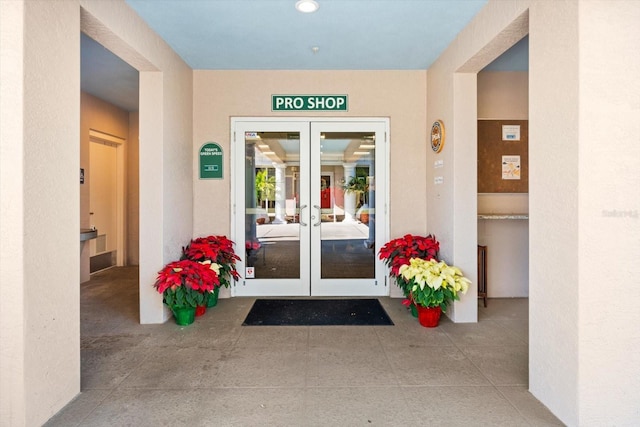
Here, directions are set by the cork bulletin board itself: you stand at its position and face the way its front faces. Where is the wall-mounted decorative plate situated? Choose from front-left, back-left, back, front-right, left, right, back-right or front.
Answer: front-right

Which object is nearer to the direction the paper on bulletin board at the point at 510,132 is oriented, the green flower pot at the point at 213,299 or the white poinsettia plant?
the white poinsettia plant

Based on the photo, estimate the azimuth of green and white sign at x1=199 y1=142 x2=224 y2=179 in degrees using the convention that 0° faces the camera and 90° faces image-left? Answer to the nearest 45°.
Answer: approximately 0°

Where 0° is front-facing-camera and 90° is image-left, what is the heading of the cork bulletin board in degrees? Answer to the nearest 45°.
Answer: approximately 0°

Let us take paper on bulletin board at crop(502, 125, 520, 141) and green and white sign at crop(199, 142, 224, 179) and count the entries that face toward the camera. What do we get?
2

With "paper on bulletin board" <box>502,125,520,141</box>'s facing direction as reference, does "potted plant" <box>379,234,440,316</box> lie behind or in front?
in front

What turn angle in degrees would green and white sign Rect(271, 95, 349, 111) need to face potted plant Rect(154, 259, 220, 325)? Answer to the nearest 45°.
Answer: approximately 45° to its right

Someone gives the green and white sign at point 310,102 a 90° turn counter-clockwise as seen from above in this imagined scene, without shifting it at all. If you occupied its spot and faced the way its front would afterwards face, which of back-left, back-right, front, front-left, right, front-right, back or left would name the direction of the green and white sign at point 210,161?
back

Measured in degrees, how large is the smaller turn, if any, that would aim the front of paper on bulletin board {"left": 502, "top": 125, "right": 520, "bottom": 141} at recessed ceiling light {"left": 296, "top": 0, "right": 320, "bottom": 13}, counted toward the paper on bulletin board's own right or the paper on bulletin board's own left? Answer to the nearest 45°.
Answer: approximately 45° to the paper on bulletin board's own right
